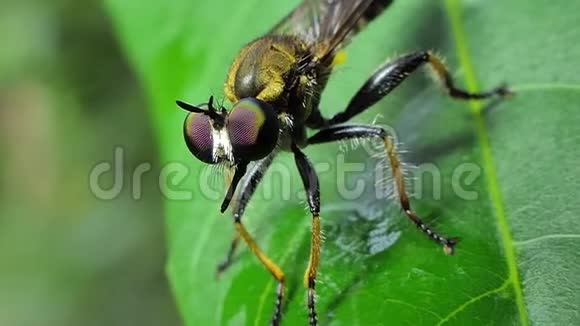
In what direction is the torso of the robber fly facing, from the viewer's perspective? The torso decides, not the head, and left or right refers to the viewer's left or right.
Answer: facing the viewer and to the left of the viewer
